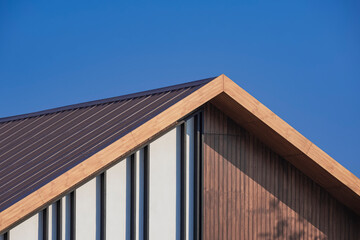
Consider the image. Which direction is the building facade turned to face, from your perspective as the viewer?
facing the viewer and to the right of the viewer
